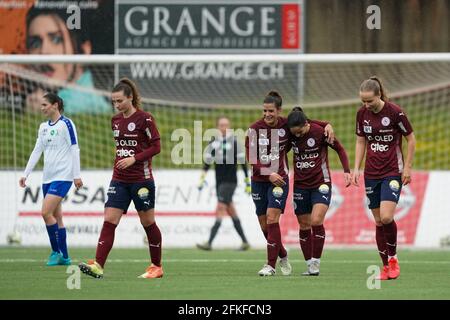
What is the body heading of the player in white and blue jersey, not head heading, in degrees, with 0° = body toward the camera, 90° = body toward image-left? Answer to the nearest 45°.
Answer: approximately 45°

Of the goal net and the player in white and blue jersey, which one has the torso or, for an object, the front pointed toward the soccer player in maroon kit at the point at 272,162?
the goal net

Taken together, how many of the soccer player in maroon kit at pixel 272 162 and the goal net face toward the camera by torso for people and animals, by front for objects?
2

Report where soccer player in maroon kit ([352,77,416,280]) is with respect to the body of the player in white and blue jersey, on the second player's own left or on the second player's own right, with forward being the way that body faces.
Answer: on the second player's own left

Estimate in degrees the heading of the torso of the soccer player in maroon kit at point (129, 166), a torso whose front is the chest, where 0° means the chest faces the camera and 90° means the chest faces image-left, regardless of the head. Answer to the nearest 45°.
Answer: approximately 45°

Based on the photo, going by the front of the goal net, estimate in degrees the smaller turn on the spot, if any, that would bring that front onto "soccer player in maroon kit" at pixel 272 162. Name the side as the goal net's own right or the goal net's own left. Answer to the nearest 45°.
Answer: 0° — it already faces them

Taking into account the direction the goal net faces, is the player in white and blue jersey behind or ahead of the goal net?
ahead
